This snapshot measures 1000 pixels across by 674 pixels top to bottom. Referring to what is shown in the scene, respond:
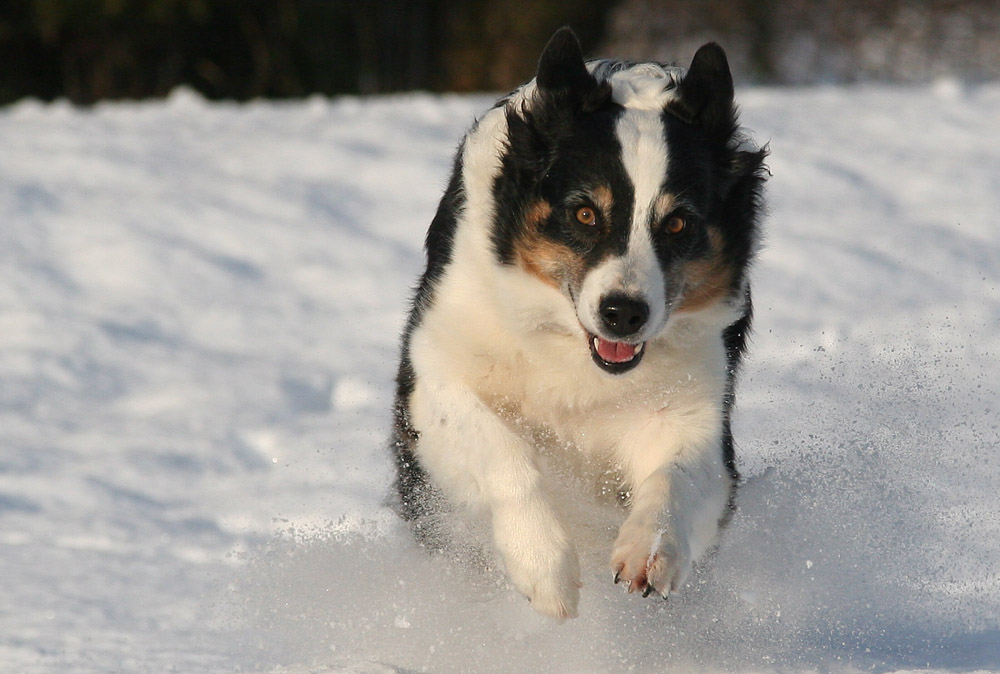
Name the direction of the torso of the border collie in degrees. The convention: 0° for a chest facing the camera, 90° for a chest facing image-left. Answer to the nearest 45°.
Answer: approximately 0°
